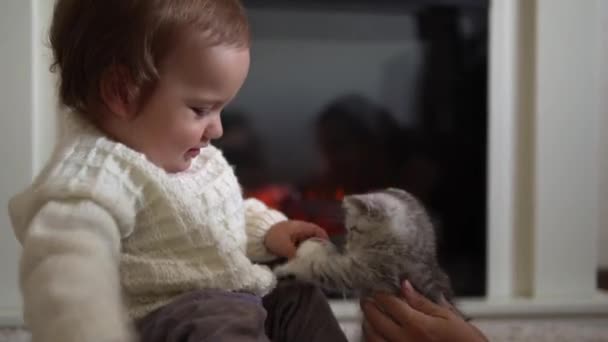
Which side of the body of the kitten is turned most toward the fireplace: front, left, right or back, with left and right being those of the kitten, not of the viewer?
right

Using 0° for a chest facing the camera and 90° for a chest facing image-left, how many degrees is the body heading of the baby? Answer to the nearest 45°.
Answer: approximately 315°

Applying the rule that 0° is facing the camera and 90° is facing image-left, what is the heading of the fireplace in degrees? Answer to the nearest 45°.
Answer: approximately 0°

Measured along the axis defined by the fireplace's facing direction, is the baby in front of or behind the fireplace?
in front

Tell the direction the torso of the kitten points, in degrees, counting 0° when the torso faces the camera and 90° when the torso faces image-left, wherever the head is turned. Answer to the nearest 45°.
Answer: approximately 90°

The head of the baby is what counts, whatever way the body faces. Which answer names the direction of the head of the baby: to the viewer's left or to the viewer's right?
to the viewer's right

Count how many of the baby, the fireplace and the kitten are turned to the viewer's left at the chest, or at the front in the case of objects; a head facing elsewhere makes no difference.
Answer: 1

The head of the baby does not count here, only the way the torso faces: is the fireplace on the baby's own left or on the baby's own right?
on the baby's own left
